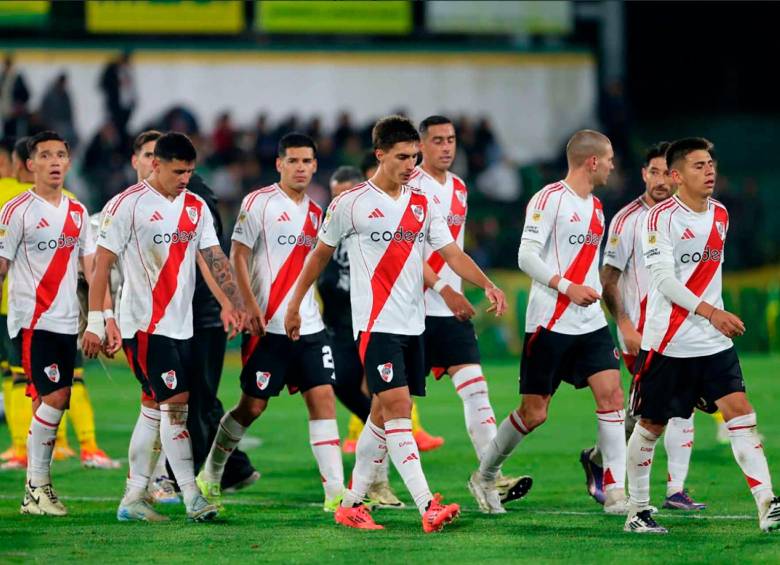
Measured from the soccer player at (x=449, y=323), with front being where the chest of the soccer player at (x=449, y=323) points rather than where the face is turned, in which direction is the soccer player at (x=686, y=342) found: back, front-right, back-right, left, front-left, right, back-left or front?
front

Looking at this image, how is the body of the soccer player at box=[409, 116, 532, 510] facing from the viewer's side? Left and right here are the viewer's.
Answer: facing the viewer and to the right of the viewer

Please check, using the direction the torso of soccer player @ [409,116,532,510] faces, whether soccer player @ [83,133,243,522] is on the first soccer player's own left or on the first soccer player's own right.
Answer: on the first soccer player's own right

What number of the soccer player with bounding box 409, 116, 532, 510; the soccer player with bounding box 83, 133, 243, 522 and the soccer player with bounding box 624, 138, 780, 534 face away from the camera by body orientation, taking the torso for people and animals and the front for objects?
0

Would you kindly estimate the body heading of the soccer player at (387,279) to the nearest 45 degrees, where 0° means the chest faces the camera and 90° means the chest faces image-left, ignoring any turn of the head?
approximately 315°

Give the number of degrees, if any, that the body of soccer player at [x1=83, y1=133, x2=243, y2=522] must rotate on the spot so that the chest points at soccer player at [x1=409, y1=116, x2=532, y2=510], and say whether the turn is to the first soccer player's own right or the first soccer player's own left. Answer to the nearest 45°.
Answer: approximately 45° to the first soccer player's own left

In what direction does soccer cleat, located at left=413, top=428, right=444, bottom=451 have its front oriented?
to the viewer's right
